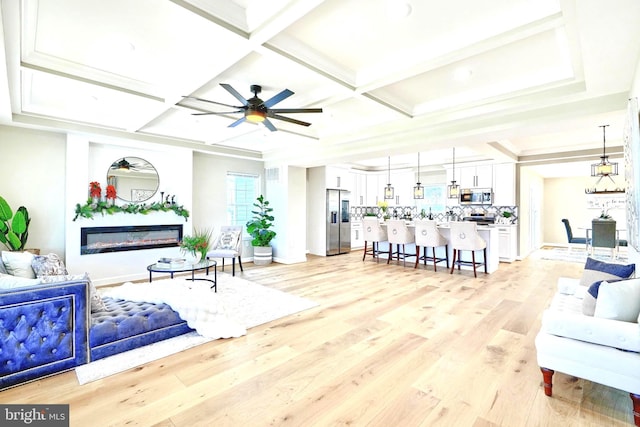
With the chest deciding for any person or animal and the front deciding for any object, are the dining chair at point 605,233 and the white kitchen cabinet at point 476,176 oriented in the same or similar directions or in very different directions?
very different directions

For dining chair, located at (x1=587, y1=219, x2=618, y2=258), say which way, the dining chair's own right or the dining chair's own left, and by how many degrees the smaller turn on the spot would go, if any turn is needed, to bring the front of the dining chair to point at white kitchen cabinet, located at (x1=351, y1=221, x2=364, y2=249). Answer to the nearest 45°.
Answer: approximately 90° to the dining chair's own left

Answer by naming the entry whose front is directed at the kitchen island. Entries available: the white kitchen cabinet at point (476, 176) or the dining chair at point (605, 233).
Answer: the white kitchen cabinet

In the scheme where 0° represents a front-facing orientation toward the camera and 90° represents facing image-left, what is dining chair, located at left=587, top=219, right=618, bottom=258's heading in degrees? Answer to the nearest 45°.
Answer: approximately 180°

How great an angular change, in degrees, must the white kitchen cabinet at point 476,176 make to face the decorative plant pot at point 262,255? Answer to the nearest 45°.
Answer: approximately 45° to its right

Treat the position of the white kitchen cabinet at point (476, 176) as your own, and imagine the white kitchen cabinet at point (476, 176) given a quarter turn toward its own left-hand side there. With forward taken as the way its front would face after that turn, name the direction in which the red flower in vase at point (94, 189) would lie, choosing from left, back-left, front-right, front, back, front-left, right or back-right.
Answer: back-right

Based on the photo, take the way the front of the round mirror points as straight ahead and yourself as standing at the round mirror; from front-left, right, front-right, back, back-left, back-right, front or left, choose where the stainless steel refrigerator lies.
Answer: left

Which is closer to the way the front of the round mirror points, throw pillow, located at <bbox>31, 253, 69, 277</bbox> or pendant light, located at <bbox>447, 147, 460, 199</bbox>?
the throw pillow

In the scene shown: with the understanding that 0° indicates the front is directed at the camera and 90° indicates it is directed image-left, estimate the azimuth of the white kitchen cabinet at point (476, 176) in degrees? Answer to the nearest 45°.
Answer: approximately 0°

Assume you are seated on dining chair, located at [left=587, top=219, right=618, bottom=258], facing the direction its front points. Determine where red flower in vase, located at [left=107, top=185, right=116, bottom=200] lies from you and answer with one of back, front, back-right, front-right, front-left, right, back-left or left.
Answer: back-left

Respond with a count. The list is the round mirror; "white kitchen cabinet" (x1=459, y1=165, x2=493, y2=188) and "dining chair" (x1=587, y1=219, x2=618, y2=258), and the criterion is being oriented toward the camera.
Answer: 2

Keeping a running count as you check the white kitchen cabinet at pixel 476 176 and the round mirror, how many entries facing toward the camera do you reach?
2

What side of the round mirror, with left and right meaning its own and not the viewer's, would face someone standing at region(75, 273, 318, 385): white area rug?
front

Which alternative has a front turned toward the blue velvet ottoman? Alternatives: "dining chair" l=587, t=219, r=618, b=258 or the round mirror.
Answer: the round mirror

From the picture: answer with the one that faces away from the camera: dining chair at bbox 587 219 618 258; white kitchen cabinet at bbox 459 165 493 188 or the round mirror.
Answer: the dining chair

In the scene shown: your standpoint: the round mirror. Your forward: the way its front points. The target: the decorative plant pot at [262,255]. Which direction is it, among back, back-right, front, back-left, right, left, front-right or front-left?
left
